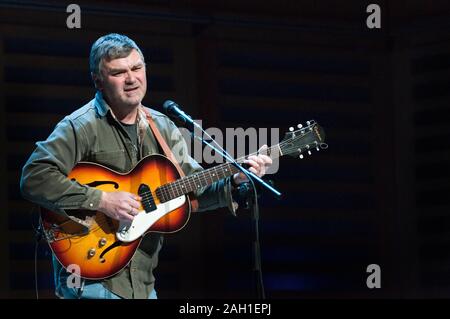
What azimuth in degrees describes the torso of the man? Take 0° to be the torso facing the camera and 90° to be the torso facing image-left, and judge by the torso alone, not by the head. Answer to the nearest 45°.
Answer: approximately 315°

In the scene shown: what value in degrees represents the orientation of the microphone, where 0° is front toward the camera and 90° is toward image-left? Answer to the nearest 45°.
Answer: approximately 90°
